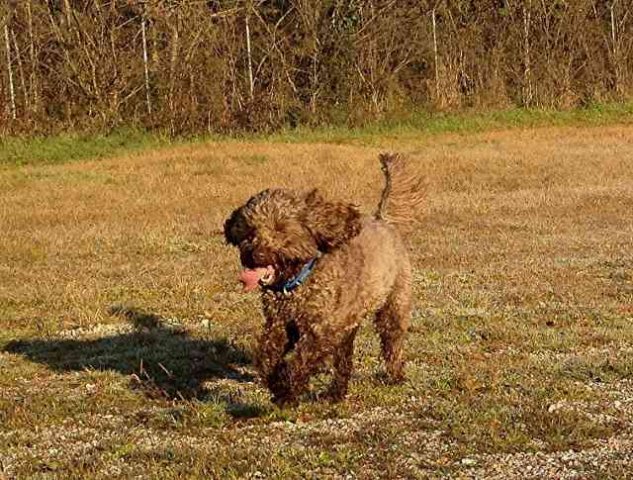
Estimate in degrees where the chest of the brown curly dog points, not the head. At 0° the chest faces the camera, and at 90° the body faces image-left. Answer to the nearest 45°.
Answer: approximately 45°
